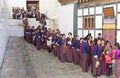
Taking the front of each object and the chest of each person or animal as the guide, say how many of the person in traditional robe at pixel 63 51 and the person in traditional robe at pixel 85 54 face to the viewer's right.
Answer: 0

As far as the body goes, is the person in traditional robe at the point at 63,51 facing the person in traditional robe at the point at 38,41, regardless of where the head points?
no

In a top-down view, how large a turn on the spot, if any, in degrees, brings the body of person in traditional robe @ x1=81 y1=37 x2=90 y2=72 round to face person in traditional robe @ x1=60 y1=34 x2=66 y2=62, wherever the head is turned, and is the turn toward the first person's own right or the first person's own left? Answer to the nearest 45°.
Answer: approximately 45° to the first person's own left

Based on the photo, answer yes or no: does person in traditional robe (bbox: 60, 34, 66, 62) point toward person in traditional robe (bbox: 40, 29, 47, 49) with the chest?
no

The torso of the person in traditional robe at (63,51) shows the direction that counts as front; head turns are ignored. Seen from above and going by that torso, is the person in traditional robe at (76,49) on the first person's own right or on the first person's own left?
on the first person's own left

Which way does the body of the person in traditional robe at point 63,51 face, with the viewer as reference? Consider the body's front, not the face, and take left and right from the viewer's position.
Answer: facing the viewer and to the left of the viewer

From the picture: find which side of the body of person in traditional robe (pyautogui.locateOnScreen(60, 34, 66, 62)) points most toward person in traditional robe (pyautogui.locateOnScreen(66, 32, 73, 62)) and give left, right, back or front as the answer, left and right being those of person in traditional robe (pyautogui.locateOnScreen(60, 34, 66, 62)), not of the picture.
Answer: front
